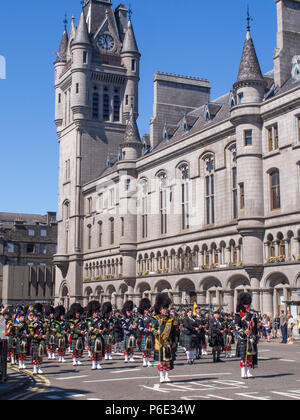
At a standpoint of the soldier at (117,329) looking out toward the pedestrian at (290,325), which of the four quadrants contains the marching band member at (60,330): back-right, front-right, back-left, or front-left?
back-right

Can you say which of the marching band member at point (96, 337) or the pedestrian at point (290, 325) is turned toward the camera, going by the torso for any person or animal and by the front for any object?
the marching band member

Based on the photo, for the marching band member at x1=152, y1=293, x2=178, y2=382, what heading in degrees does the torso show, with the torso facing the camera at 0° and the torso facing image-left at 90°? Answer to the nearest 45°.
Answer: approximately 0°

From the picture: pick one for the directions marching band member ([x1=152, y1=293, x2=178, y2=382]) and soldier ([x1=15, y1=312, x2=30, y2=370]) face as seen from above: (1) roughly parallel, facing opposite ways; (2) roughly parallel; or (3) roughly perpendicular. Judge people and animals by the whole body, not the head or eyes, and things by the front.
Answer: roughly parallel

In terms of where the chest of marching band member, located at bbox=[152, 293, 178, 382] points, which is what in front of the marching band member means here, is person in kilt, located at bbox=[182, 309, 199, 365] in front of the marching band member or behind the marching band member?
behind

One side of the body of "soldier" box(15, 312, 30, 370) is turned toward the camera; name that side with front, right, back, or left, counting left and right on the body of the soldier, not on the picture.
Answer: front

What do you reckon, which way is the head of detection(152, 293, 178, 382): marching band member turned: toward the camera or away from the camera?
toward the camera

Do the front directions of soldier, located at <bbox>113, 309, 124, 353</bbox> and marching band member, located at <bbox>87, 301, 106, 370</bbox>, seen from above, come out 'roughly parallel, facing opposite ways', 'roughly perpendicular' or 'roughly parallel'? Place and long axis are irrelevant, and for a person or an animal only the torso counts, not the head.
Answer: roughly parallel
